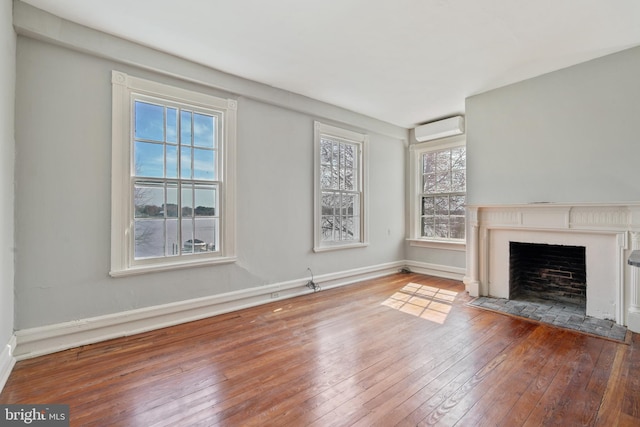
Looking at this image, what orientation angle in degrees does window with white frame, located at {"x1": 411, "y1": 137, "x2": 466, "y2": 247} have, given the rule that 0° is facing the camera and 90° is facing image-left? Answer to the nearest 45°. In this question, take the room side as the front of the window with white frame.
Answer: approximately 45°

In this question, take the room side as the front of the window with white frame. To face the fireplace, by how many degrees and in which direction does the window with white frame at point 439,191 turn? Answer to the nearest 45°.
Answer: approximately 90° to its left

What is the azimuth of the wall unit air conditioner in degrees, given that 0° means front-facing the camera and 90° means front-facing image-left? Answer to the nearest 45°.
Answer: approximately 45°
